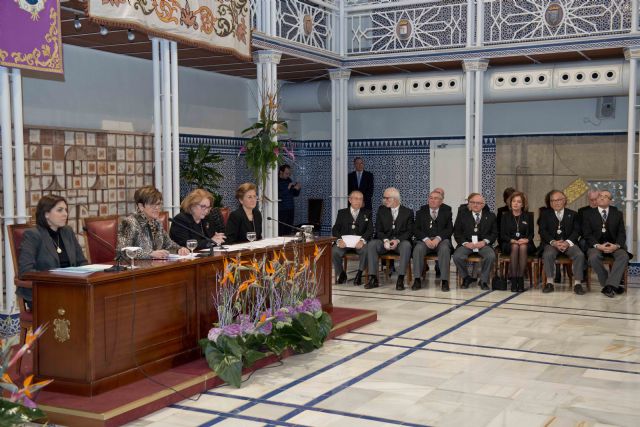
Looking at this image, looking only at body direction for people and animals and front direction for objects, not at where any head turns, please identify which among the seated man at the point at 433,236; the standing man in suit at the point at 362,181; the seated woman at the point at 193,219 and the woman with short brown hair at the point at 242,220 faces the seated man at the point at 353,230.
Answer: the standing man in suit

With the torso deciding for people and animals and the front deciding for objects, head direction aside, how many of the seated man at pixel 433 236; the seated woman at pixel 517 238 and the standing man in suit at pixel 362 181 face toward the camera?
3

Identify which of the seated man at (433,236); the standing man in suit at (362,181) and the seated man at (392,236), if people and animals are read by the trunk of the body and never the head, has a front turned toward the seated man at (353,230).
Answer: the standing man in suit

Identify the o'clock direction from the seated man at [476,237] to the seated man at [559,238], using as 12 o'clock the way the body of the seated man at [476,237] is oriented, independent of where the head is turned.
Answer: the seated man at [559,238] is roughly at 9 o'clock from the seated man at [476,237].

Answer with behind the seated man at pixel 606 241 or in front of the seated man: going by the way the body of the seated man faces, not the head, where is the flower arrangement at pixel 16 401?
in front

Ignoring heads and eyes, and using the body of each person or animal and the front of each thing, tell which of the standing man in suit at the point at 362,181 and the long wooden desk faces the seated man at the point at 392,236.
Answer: the standing man in suit

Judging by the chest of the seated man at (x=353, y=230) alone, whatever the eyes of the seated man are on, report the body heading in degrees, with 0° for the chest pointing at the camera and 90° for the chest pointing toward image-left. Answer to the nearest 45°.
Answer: approximately 0°
